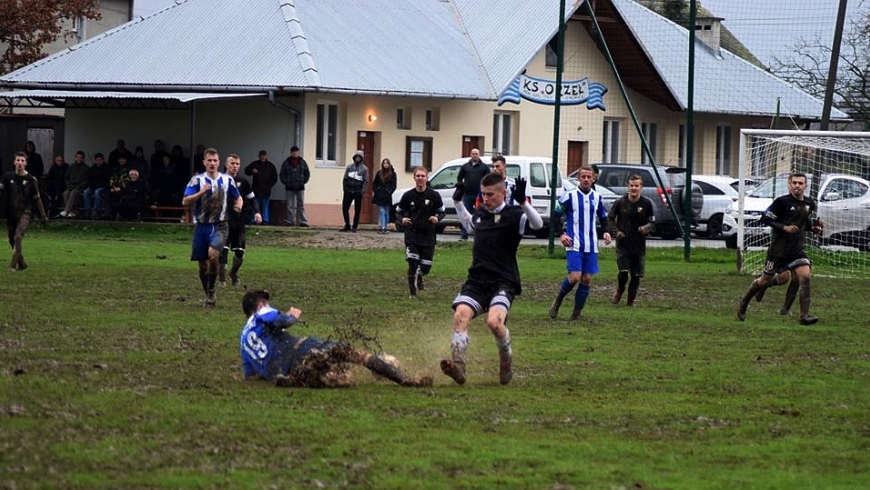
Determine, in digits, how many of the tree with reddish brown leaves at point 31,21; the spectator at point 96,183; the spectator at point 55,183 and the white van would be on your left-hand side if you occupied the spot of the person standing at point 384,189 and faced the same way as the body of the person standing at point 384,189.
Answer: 1

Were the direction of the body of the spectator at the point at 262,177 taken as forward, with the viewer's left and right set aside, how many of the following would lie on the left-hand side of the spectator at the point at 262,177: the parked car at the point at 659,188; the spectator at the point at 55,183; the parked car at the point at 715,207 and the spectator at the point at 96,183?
2

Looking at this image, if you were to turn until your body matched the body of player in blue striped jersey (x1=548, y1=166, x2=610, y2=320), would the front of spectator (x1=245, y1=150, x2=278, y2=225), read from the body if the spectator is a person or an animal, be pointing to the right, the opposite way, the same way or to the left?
the same way

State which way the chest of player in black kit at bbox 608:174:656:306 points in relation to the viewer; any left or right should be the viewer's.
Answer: facing the viewer

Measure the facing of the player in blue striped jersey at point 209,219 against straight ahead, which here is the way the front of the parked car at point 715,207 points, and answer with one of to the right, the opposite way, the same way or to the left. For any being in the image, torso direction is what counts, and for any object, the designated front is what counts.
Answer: to the left

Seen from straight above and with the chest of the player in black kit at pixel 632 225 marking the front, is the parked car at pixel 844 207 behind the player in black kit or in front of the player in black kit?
behind

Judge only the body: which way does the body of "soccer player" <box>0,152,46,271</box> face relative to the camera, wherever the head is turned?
toward the camera

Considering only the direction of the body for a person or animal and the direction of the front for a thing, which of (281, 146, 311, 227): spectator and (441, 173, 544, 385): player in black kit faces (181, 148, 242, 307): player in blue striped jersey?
the spectator

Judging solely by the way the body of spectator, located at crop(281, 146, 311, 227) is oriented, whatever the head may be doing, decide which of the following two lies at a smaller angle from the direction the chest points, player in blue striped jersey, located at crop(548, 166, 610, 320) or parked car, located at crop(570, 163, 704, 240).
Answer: the player in blue striped jersey

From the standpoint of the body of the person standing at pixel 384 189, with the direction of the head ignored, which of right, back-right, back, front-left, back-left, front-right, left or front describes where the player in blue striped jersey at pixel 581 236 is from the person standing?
front

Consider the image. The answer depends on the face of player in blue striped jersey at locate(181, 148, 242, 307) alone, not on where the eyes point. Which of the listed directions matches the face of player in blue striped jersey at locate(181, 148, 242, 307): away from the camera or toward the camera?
toward the camera

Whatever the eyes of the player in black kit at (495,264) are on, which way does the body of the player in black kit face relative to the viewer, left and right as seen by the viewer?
facing the viewer and to the left of the viewer

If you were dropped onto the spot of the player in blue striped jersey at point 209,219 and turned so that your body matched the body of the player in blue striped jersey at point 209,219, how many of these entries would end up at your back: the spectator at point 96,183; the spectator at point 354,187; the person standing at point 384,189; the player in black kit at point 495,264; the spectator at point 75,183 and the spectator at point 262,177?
5

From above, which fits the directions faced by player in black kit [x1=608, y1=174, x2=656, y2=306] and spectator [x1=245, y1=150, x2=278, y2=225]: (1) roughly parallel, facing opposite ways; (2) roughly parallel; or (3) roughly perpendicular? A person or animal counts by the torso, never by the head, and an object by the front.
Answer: roughly parallel

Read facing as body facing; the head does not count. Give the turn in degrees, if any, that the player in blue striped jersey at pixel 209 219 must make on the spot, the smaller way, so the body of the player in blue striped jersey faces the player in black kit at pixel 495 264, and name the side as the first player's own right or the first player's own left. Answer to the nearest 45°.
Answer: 0° — they already face them

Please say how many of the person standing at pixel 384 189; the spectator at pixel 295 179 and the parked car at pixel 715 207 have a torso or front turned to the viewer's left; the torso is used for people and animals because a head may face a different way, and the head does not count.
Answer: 1
